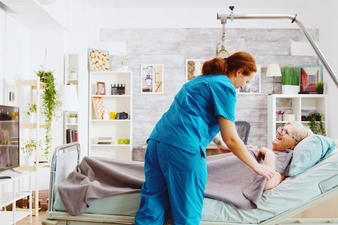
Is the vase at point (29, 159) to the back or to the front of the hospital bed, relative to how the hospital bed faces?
to the front

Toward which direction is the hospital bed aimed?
to the viewer's left

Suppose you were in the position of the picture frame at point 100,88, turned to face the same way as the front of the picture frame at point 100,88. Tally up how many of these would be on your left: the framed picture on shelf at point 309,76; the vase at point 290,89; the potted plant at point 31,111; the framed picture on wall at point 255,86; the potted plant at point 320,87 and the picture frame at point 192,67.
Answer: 5

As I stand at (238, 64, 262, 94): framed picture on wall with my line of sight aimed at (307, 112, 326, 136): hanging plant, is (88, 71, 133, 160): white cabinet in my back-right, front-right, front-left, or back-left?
back-right

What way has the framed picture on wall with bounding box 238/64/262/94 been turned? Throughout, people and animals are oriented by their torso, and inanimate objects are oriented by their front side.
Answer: toward the camera

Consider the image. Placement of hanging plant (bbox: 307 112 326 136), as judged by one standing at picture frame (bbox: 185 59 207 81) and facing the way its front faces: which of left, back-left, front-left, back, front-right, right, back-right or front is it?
left

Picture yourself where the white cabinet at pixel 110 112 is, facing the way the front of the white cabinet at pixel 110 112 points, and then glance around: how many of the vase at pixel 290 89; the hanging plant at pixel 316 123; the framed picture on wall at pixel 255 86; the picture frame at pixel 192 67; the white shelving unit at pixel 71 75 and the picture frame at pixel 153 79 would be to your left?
5

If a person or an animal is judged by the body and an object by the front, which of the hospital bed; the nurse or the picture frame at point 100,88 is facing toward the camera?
the picture frame

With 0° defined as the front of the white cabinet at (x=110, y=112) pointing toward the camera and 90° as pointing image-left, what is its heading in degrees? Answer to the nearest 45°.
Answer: approximately 0°

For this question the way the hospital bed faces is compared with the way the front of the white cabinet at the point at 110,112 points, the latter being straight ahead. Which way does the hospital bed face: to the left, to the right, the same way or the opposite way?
to the right

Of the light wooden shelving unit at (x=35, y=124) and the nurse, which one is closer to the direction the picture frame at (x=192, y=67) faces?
the nurse

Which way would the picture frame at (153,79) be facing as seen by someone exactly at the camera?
facing the viewer

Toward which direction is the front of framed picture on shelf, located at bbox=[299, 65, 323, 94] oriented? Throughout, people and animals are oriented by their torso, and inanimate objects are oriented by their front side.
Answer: toward the camera

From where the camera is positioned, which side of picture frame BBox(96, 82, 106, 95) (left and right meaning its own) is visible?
front
